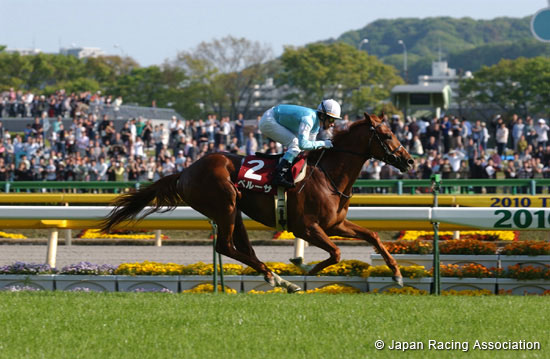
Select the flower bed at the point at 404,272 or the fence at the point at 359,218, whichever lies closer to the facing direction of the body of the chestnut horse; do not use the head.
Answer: the flower bed

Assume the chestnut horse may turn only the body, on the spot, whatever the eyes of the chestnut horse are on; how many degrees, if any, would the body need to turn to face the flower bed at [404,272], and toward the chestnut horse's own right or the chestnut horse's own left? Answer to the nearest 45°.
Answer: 0° — it already faces it

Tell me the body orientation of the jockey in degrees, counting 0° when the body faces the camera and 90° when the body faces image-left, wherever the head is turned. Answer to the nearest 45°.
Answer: approximately 270°

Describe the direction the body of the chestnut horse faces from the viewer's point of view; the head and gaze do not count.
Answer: to the viewer's right

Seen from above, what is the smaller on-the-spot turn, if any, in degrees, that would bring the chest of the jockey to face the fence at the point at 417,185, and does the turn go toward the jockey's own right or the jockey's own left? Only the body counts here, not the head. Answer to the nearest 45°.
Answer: approximately 90° to the jockey's own left

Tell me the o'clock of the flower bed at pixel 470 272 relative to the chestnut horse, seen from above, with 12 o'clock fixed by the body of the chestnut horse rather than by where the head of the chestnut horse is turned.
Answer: The flower bed is roughly at 12 o'clock from the chestnut horse.

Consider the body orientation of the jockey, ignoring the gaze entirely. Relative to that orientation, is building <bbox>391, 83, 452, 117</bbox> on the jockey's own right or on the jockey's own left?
on the jockey's own left
